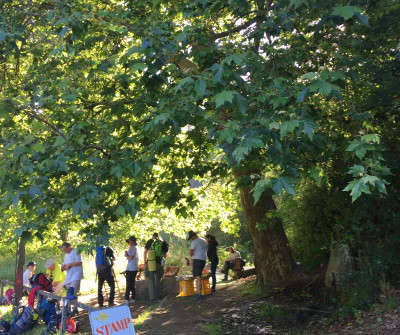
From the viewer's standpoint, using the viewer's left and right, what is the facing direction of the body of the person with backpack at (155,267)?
facing away from the viewer

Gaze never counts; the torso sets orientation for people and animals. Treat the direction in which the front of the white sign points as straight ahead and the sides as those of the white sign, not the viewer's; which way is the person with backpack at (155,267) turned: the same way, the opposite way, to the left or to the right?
the opposite way

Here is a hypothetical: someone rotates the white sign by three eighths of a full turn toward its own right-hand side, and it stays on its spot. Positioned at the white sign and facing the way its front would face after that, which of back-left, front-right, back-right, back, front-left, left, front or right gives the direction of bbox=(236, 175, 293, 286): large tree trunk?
right

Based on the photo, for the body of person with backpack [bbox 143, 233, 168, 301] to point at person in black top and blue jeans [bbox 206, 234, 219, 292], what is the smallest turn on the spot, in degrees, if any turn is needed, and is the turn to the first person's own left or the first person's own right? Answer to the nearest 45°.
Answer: approximately 90° to the first person's own right

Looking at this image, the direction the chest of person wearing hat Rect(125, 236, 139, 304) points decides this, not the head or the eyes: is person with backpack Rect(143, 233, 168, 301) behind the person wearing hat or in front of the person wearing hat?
behind

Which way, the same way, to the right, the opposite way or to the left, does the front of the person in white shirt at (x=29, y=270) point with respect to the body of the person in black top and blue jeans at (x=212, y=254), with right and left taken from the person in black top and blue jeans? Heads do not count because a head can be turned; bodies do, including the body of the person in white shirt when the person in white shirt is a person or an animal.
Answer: the opposite way
